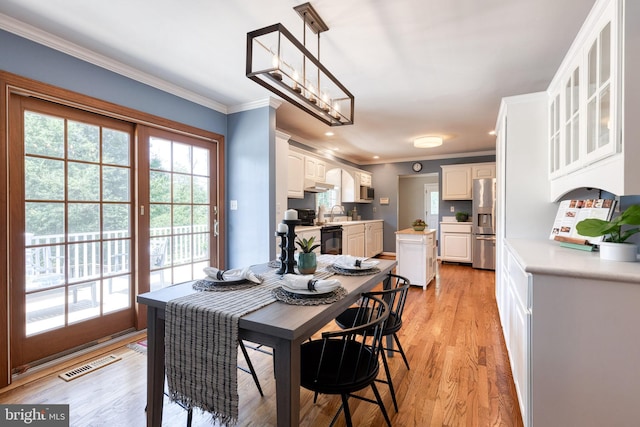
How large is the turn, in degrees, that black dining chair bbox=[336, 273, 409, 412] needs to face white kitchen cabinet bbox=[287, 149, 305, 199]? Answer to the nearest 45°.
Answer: approximately 45° to its right

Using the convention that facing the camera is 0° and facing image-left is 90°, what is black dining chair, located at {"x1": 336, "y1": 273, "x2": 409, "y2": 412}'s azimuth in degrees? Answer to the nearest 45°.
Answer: approximately 90°

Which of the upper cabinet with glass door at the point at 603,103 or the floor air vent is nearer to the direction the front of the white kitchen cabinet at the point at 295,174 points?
the upper cabinet with glass door

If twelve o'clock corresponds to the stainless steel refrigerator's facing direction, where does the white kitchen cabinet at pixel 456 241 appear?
The white kitchen cabinet is roughly at 4 o'clock from the stainless steel refrigerator.

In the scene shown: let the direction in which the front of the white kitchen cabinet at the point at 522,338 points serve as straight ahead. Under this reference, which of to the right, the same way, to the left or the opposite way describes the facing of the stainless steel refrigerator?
to the left

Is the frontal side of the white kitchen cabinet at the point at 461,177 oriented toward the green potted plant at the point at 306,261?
yes

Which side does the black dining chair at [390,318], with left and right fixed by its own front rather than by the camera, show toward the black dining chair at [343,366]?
left

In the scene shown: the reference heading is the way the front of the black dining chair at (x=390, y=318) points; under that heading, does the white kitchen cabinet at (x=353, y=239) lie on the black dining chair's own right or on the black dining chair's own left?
on the black dining chair's own right
